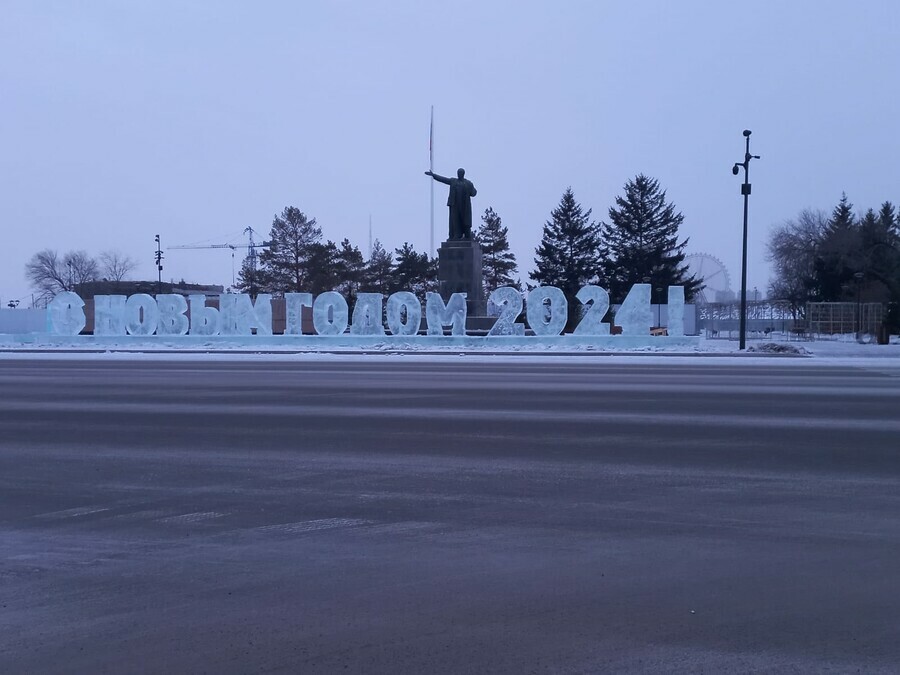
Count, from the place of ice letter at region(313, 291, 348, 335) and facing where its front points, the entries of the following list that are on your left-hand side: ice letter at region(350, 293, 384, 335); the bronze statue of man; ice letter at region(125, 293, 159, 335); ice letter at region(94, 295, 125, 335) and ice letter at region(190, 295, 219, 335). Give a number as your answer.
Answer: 2

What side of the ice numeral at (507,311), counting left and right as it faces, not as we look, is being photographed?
front

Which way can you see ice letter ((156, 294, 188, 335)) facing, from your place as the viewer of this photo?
facing the viewer

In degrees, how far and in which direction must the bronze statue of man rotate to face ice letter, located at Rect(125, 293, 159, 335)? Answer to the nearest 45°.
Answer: approximately 90° to its right

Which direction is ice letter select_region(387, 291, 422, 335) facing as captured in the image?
toward the camera

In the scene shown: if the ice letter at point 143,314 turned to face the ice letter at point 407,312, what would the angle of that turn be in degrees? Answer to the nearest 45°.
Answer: approximately 45° to its left

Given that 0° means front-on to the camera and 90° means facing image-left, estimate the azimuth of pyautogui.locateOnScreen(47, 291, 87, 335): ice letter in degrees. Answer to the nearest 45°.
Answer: approximately 0°

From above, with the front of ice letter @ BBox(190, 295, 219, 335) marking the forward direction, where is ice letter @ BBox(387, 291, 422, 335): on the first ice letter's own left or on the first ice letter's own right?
on the first ice letter's own left

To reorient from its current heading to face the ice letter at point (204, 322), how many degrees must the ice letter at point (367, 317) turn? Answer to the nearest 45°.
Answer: approximately 90° to its right

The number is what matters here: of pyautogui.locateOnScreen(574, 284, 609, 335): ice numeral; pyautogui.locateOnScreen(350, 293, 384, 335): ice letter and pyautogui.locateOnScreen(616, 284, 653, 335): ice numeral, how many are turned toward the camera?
3

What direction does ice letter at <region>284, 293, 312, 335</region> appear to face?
toward the camera

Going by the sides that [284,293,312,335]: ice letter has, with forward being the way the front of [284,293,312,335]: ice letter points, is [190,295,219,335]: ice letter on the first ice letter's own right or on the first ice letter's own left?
on the first ice letter's own right
